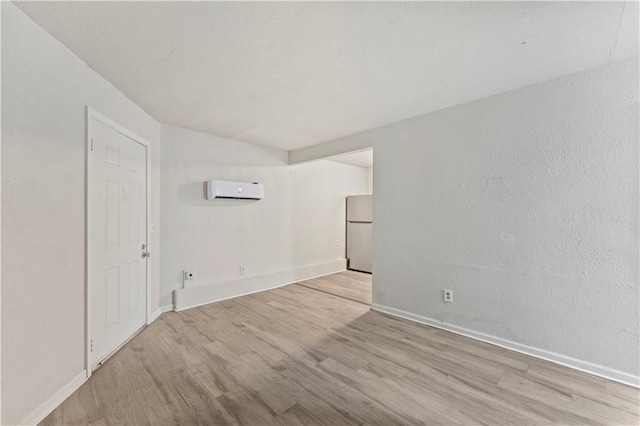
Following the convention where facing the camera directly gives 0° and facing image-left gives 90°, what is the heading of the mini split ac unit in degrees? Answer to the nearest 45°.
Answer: approximately 315°

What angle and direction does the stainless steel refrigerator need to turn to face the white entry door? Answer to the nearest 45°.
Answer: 0° — it already faces it

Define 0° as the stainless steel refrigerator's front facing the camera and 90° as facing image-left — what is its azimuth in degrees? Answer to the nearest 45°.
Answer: approximately 45°

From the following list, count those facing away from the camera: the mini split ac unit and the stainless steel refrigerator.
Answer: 0

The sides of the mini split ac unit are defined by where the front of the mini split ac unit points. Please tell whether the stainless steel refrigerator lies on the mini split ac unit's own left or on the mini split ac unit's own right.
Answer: on the mini split ac unit's own left

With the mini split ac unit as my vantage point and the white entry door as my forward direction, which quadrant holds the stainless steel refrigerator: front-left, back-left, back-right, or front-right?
back-left

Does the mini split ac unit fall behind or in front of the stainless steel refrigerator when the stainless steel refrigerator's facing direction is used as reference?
in front

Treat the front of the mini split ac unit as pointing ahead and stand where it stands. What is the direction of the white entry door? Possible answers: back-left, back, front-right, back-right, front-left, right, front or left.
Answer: right
